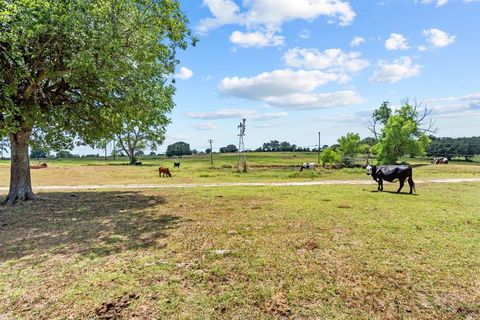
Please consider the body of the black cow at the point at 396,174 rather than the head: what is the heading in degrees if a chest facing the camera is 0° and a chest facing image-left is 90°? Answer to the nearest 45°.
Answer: approximately 90°
